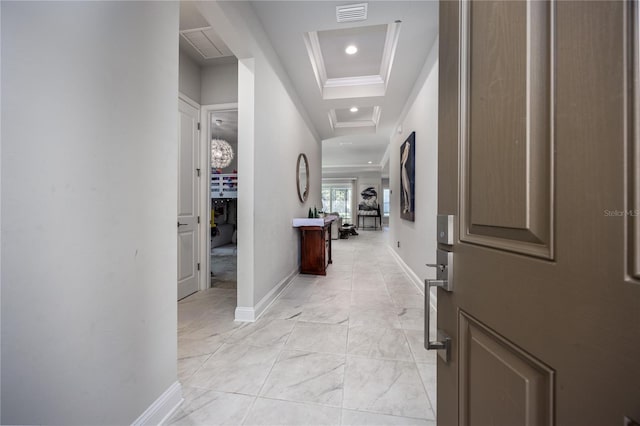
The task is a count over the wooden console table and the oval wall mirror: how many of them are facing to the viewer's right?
2

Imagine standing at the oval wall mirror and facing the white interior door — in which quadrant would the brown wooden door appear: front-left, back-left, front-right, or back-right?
front-left

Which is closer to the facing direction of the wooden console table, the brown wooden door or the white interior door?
the brown wooden door

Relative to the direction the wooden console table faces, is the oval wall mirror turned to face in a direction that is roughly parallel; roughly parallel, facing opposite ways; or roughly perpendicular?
roughly parallel

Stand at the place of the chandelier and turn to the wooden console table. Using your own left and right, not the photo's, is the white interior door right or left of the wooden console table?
right

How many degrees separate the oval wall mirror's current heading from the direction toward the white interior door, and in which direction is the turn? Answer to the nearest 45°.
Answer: approximately 135° to its right

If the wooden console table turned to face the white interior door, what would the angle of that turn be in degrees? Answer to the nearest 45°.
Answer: approximately 135° to its right

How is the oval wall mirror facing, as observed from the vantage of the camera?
facing to the right of the viewer

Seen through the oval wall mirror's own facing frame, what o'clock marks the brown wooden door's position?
The brown wooden door is roughly at 3 o'clock from the oval wall mirror.

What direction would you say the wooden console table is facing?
to the viewer's right

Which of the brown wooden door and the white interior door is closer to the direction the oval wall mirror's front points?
the brown wooden door
